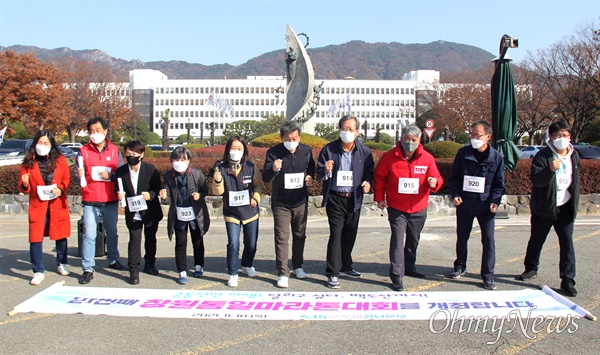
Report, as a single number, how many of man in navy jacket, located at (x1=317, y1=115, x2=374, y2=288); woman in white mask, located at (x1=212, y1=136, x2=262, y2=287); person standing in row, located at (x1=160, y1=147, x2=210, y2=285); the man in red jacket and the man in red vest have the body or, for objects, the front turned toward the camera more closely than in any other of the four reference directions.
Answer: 5

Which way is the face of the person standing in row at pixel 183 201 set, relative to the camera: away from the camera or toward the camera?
toward the camera

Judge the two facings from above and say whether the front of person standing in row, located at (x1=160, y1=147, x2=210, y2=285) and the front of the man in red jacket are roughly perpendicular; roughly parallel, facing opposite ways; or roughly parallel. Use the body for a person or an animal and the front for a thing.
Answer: roughly parallel

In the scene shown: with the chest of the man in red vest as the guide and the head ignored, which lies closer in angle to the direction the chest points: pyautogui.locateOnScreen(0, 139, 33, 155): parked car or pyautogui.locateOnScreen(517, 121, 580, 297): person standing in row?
the person standing in row

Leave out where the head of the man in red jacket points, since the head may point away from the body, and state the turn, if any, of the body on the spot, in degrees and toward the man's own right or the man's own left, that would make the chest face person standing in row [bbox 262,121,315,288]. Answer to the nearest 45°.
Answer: approximately 90° to the man's own right

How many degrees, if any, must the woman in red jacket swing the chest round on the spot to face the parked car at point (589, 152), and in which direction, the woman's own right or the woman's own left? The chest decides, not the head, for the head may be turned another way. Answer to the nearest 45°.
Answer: approximately 135° to the woman's own left

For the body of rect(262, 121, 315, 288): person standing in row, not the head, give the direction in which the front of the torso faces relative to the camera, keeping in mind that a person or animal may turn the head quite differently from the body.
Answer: toward the camera

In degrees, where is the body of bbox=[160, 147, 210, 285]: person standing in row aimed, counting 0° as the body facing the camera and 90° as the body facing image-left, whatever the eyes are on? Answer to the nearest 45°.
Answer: approximately 0°

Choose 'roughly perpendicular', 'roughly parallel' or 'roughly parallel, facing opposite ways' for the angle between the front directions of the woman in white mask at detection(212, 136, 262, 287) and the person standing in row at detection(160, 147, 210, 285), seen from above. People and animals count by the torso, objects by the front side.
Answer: roughly parallel

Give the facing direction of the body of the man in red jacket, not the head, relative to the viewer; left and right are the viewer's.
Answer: facing the viewer

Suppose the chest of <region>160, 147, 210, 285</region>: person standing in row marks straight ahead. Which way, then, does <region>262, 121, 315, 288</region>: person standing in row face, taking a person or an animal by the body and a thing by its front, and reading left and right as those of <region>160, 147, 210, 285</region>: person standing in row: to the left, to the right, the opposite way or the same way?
the same way

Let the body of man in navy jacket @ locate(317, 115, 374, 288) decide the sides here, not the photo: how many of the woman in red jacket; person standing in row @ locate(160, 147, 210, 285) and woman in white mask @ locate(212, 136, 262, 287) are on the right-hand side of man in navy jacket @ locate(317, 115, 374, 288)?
3

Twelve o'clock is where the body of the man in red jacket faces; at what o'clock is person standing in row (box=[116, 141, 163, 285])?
The person standing in row is roughly at 3 o'clock from the man in red jacket.

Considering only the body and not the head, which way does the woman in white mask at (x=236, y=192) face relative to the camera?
toward the camera

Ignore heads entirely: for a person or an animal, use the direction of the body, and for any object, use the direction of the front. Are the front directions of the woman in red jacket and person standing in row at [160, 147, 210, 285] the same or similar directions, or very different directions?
same or similar directions

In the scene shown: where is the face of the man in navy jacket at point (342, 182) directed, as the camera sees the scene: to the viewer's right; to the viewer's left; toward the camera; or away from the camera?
toward the camera

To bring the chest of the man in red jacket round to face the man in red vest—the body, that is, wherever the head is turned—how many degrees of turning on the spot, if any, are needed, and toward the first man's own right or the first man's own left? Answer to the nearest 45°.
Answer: approximately 90° to the first man's own right
